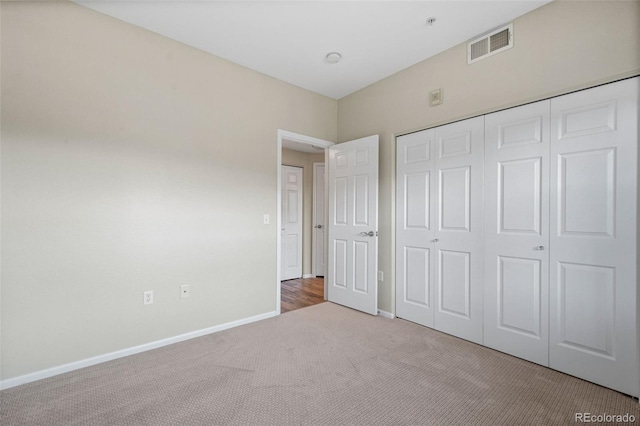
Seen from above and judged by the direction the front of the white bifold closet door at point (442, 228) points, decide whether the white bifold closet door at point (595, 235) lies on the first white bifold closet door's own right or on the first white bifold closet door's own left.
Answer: on the first white bifold closet door's own left

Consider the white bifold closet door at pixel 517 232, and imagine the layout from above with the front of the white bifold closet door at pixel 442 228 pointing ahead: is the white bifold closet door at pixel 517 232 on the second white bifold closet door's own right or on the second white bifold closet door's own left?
on the second white bifold closet door's own left

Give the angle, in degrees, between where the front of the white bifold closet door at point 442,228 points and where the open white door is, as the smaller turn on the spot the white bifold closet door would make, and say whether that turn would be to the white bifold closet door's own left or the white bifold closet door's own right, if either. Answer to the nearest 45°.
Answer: approximately 45° to the white bifold closet door's own right

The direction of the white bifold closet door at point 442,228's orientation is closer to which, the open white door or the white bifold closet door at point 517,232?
the open white door

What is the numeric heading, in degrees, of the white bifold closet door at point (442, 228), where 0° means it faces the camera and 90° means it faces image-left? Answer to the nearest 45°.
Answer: approximately 45°

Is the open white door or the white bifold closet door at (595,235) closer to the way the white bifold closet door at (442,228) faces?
the open white door
